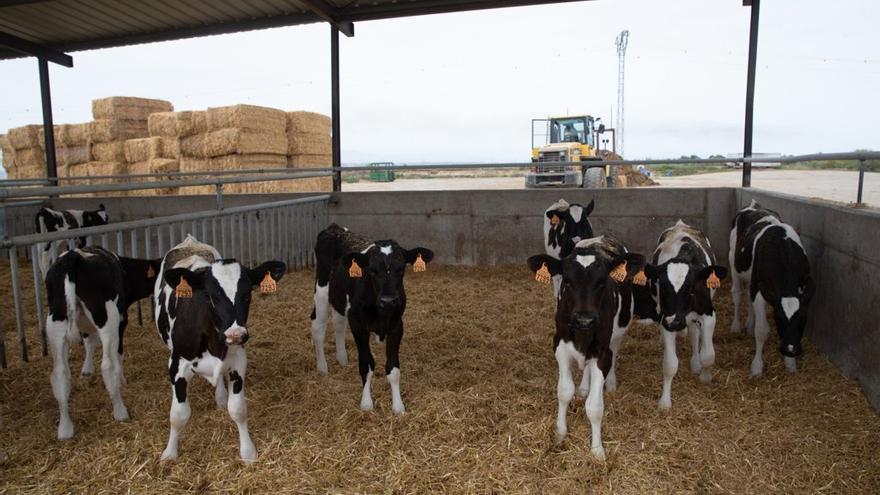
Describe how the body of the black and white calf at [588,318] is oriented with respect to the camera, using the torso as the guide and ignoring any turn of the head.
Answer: toward the camera

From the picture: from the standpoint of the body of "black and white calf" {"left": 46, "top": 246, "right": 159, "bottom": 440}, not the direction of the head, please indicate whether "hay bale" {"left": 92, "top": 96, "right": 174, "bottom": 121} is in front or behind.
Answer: in front

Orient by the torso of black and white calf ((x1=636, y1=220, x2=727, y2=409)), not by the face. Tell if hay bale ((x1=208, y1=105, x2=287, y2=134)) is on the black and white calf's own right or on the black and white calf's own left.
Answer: on the black and white calf's own right

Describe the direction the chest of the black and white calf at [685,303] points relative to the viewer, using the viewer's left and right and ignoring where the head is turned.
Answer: facing the viewer

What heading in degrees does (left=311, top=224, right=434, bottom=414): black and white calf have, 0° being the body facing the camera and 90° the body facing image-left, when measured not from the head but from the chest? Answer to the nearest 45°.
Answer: approximately 315°

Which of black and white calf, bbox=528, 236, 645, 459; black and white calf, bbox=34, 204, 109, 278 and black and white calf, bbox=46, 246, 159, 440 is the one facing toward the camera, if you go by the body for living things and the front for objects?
black and white calf, bbox=528, 236, 645, 459

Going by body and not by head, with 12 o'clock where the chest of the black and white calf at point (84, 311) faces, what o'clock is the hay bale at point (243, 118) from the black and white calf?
The hay bale is roughly at 11 o'clock from the black and white calf.

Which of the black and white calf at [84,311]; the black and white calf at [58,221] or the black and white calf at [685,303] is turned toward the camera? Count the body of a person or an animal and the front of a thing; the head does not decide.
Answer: the black and white calf at [685,303]

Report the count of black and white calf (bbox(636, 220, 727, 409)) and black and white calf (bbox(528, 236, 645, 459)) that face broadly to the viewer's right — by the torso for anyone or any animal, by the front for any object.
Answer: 0

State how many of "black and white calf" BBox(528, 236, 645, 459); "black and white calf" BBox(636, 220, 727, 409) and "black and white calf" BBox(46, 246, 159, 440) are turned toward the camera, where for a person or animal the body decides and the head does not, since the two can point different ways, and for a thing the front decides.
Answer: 2

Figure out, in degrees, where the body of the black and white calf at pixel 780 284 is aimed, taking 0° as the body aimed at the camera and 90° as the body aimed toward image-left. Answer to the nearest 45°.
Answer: approximately 315°

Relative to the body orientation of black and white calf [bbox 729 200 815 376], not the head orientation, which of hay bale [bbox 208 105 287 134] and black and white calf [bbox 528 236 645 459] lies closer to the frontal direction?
the black and white calf
